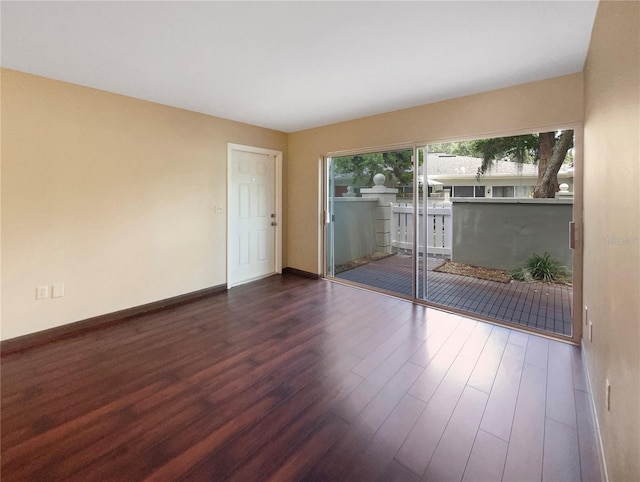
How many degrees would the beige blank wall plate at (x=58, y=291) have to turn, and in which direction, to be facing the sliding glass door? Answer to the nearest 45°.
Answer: approximately 90° to its left

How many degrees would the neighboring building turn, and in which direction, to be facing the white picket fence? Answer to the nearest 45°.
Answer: approximately 45° to its right

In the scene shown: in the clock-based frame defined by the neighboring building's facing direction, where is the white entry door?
The white entry door is roughly at 2 o'clock from the neighboring building.

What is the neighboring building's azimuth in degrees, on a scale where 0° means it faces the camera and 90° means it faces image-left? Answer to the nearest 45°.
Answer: approximately 0°

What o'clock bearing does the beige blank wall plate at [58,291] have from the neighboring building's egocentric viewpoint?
The beige blank wall plate is roughly at 1 o'clock from the neighboring building.

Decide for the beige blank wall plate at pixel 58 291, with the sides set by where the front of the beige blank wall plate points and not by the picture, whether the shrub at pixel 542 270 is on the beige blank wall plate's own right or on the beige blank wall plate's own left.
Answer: on the beige blank wall plate's own left
